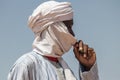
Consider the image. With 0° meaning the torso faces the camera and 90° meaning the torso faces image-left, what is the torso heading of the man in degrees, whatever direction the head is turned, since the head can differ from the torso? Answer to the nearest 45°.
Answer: approximately 315°

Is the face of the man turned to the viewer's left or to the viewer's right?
to the viewer's right
